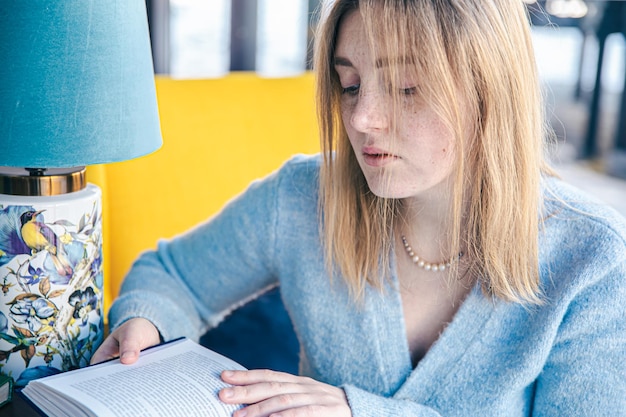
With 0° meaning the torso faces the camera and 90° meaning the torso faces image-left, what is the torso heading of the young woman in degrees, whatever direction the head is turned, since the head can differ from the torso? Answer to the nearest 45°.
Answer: approximately 45°
